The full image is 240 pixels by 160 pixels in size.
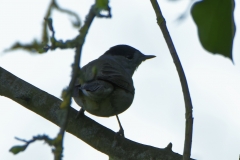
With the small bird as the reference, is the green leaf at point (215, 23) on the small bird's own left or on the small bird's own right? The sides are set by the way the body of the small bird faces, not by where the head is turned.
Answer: on the small bird's own right

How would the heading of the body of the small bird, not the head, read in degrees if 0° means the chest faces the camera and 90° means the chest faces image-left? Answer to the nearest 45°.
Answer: approximately 225°
